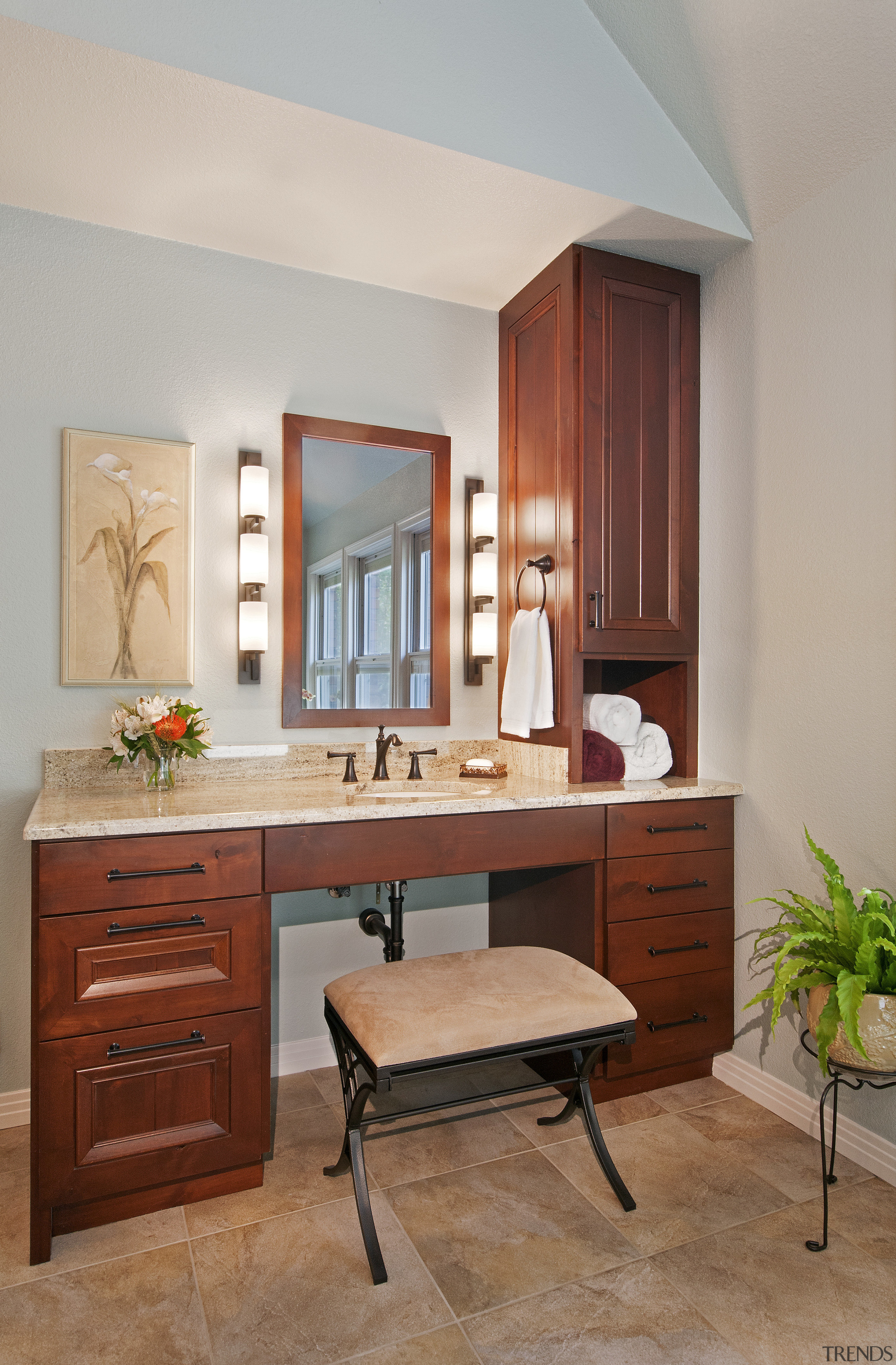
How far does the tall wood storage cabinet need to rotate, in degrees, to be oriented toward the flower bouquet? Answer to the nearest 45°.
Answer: approximately 90° to its right

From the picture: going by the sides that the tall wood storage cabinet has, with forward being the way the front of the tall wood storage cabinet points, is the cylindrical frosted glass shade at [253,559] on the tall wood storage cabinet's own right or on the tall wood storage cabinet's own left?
on the tall wood storage cabinet's own right

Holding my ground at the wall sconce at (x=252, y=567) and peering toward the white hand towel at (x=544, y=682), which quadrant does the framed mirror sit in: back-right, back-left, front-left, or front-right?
front-left

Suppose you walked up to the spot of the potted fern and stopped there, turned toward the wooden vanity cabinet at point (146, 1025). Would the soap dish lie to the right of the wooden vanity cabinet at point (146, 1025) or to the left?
right

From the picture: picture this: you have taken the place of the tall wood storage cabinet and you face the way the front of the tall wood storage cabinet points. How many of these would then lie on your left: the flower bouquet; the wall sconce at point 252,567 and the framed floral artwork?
0

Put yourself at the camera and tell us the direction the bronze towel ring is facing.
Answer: facing the viewer and to the left of the viewer

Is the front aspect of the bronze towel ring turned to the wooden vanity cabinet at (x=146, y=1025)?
yes

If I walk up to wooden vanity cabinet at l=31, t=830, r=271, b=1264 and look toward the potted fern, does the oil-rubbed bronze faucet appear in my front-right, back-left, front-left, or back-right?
front-left

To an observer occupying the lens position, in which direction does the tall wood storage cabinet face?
facing the viewer and to the right of the viewer

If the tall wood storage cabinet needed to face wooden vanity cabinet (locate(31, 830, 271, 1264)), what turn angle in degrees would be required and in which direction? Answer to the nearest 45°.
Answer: approximately 90° to its right
